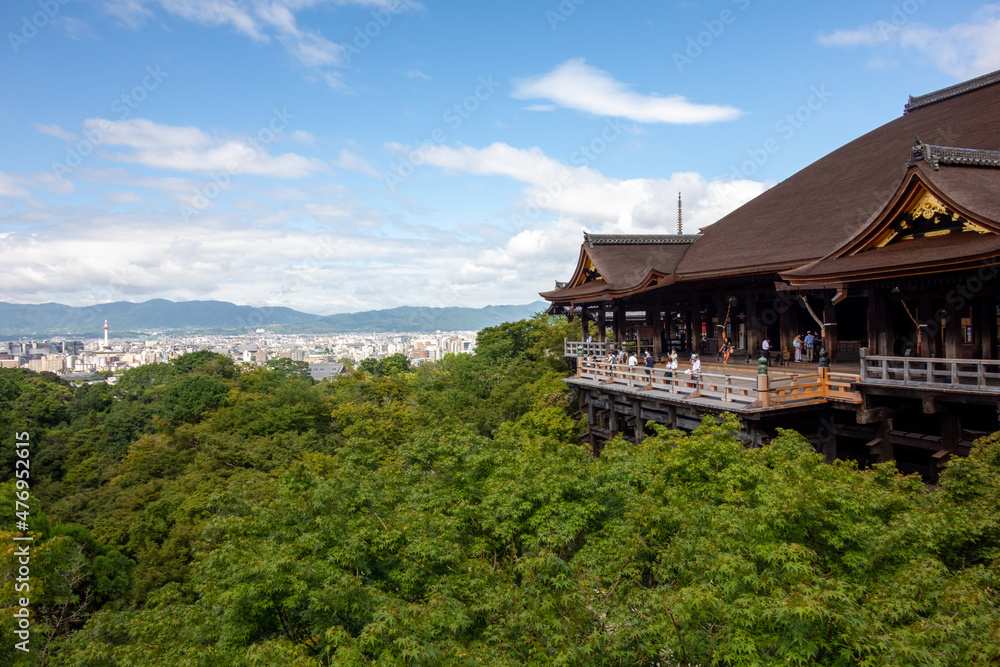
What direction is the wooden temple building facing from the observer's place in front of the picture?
facing the viewer and to the left of the viewer
